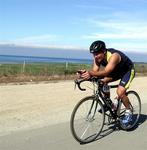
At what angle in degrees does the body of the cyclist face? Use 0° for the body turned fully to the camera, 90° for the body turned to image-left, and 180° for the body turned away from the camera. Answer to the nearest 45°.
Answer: approximately 45°

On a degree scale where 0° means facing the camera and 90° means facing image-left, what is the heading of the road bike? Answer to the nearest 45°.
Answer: approximately 45°
